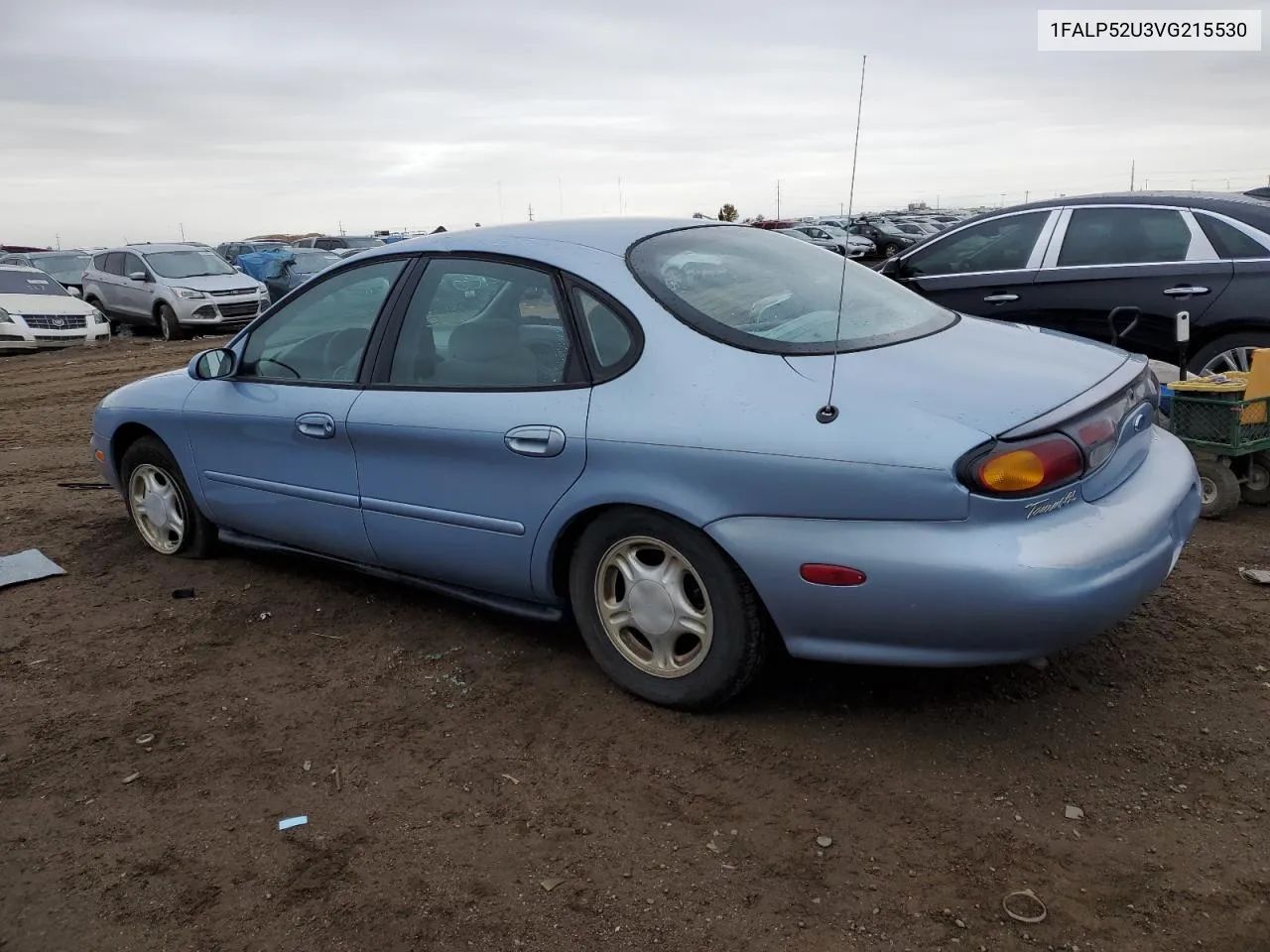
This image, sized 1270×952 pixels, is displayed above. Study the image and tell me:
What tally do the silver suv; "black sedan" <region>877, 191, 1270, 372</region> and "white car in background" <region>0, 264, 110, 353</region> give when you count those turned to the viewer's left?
1

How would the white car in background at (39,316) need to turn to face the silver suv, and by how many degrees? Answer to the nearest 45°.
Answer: approximately 90° to its left

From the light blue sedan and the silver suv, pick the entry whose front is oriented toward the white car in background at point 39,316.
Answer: the light blue sedan

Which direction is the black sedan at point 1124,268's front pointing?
to the viewer's left

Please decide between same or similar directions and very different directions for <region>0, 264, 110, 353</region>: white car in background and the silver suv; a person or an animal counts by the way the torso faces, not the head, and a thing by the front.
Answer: same or similar directions

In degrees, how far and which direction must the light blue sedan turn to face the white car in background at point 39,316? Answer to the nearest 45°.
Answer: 0° — it already faces it

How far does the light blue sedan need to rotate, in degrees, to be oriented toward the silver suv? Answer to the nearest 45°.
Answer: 0° — it already faces it

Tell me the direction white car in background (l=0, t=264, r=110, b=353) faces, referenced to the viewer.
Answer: facing the viewer and to the right of the viewer

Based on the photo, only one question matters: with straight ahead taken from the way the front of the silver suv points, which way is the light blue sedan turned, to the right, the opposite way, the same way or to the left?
the opposite way

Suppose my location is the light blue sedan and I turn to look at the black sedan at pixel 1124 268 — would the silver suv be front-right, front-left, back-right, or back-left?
front-left

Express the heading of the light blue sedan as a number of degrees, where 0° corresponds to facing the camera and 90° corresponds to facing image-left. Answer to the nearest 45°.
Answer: approximately 135°
